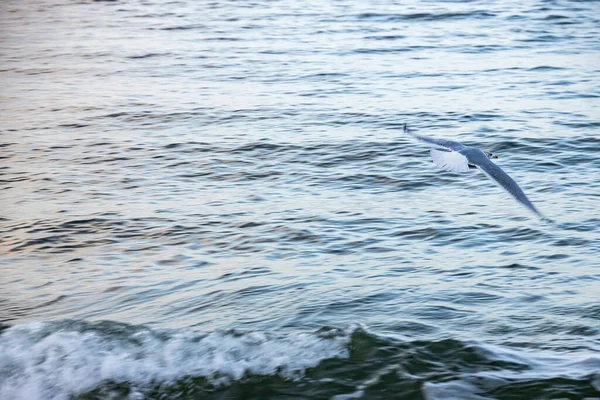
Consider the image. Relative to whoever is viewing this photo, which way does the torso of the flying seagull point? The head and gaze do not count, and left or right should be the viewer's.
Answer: facing away from the viewer and to the right of the viewer
